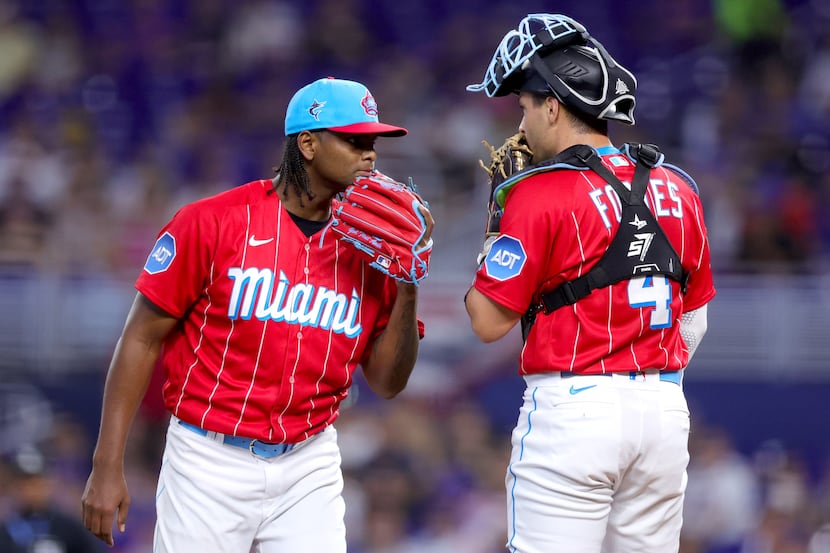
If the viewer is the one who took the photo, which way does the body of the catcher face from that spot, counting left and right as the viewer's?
facing away from the viewer and to the left of the viewer
